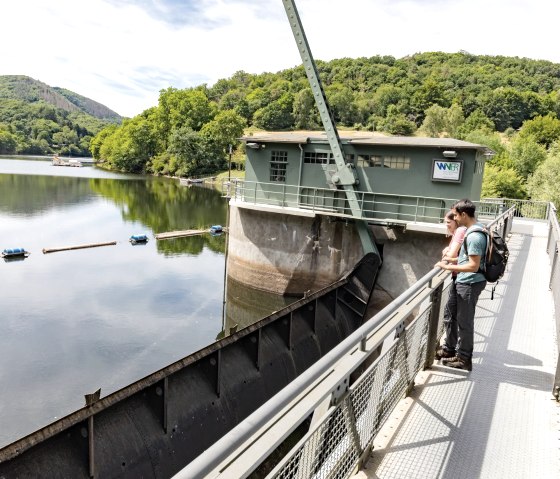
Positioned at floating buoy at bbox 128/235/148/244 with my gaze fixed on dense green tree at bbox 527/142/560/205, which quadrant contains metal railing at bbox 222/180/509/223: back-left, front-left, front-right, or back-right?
front-right

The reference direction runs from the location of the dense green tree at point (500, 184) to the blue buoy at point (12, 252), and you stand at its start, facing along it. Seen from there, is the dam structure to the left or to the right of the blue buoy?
left

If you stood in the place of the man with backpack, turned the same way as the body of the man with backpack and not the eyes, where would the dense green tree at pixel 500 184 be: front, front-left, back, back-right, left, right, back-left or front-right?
right

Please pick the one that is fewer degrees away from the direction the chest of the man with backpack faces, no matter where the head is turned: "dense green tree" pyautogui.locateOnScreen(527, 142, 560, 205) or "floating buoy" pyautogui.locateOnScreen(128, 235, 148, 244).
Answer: the floating buoy

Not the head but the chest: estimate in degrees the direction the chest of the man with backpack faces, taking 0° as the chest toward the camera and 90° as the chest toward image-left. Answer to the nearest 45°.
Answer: approximately 90°

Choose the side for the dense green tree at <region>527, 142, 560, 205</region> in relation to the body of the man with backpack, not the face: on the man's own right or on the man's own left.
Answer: on the man's own right

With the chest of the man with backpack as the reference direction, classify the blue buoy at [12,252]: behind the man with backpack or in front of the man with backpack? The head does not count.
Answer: in front

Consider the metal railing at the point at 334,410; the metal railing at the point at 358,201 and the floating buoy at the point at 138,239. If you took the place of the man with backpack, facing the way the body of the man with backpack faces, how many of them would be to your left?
1

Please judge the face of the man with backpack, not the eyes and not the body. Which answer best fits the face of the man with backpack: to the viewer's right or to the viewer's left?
to the viewer's left

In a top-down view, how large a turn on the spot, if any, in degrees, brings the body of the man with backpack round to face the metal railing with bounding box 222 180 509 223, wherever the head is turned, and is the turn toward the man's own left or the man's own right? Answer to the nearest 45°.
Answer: approximately 90° to the man's own right
